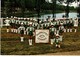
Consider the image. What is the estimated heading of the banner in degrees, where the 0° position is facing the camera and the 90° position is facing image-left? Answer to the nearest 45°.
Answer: approximately 0°
